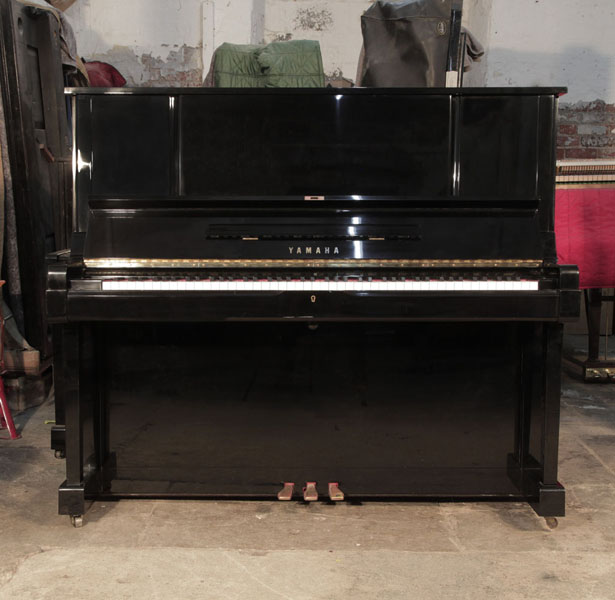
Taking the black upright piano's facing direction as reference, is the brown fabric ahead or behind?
behind

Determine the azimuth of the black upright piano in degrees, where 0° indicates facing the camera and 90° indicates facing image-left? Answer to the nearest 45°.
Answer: approximately 0°

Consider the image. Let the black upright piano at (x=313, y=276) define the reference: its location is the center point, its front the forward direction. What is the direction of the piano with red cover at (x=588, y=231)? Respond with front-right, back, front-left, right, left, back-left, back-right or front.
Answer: back-left

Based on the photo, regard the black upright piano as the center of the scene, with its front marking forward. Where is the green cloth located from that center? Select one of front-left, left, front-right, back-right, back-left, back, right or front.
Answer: back
